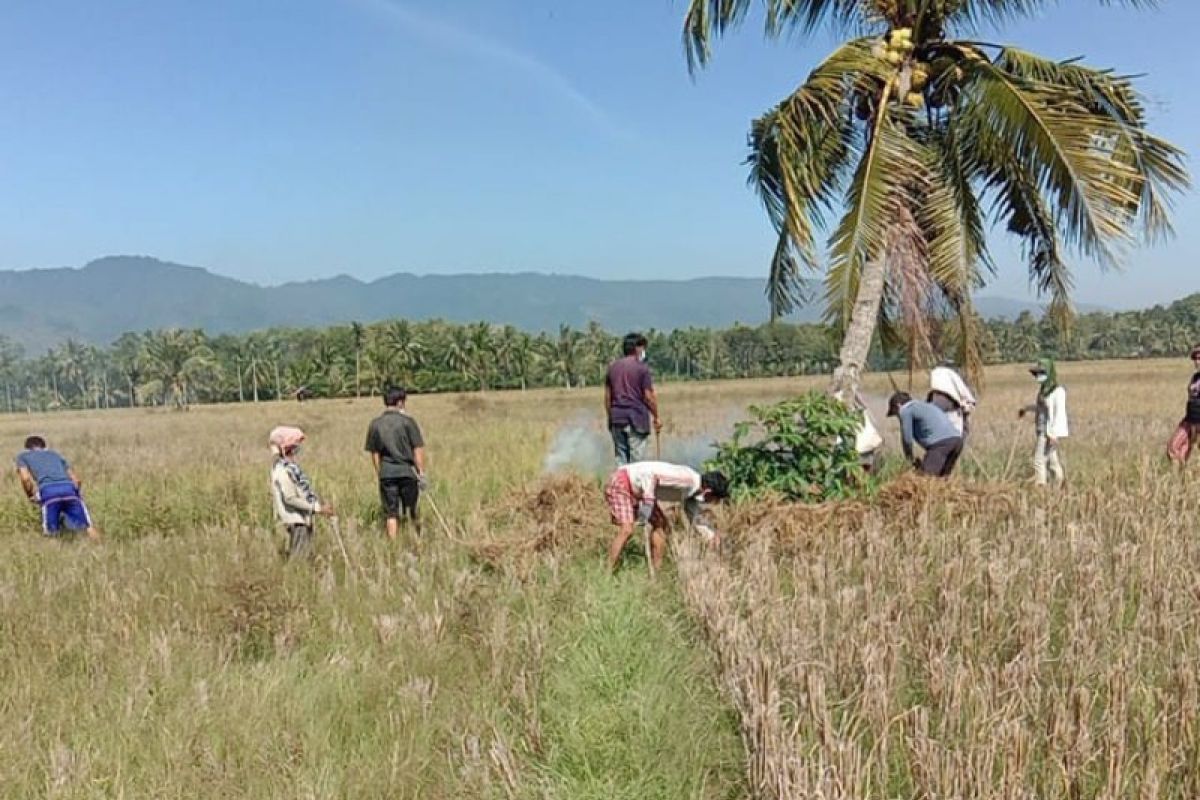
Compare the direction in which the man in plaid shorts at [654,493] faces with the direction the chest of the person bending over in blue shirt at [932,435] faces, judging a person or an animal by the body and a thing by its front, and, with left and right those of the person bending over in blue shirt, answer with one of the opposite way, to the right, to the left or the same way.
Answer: the opposite way

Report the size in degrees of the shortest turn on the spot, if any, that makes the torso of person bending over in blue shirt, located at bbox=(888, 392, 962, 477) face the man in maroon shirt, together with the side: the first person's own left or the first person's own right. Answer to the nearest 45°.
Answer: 0° — they already face them

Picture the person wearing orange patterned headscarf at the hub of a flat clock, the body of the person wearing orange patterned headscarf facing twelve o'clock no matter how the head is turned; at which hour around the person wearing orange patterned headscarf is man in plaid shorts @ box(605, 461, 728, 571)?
The man in plaid shorts is roughly at 1 o'clock from the person wearing orange patterned headscarf.

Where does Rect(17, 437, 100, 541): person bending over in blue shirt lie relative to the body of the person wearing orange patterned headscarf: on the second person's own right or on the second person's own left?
on the second person's own left

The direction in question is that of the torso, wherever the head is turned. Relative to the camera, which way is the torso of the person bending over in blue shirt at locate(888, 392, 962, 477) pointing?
to the viewer's left

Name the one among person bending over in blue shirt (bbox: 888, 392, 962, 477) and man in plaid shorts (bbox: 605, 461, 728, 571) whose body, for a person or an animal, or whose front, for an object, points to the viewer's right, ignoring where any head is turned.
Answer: the man in plaid shorts

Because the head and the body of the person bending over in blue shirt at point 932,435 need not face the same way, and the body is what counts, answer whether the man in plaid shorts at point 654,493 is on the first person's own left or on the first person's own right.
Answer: on the first person's own left

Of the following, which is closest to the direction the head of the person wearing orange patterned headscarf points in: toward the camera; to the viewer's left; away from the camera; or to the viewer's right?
to the viewer's right

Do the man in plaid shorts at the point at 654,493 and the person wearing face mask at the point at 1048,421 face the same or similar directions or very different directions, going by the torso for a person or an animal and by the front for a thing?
very different directions

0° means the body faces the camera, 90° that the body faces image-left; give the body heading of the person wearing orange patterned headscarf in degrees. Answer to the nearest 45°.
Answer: approximately 270°

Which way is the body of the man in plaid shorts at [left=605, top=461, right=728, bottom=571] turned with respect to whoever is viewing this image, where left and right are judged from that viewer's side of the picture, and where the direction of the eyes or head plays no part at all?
facing to the right of the viewer
